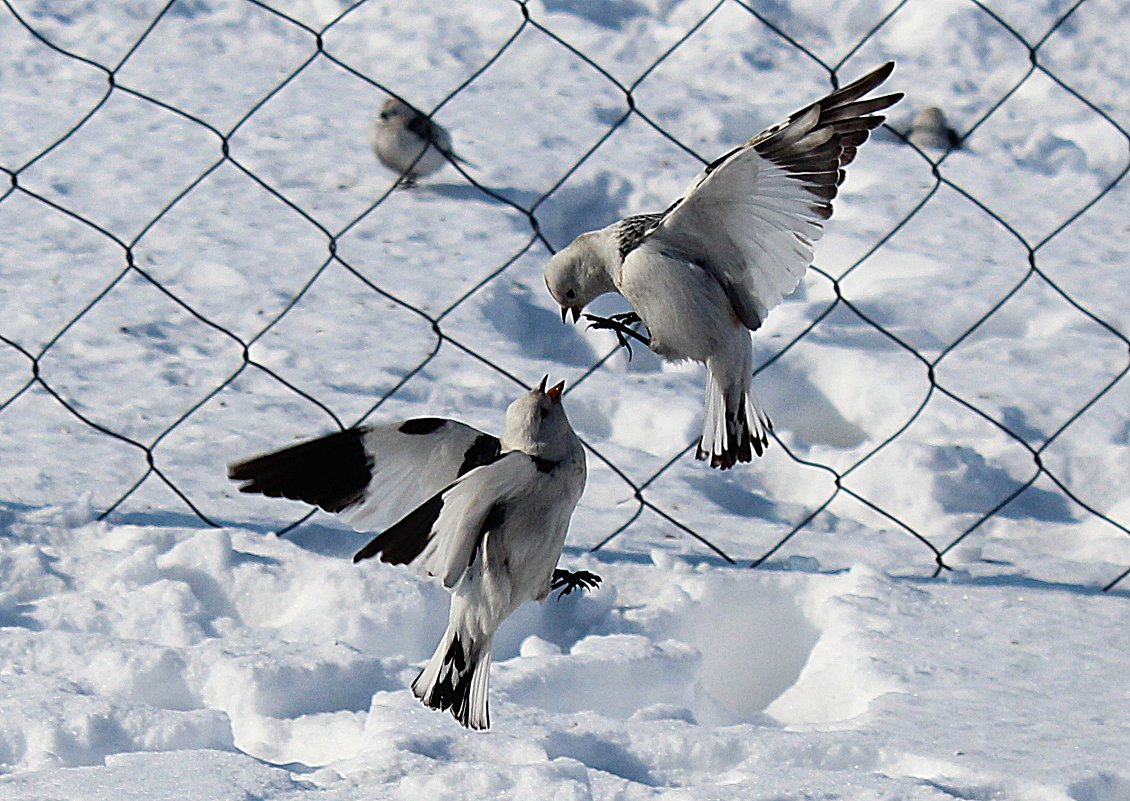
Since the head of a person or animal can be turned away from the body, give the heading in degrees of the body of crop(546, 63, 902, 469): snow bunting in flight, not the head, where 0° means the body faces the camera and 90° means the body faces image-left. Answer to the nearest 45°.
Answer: approximately 90°

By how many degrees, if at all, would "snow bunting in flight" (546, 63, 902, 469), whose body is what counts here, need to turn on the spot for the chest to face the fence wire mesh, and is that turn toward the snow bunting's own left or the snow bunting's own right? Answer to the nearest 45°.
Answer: approximately 45° to the snow bunting's own right

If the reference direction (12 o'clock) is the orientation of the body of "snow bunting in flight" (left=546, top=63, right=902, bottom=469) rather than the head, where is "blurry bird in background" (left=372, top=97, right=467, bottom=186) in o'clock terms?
The blurry bird in background is roughly at 2 o'clock from the snow bunting in flight.

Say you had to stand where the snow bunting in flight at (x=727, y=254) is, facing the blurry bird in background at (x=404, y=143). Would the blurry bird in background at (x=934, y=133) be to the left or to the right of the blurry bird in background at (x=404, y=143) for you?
right

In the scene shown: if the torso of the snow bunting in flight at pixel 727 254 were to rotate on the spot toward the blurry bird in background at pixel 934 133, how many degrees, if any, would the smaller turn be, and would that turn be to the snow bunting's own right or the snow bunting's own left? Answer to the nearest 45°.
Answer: approximately 90° to the snow bunting's own right

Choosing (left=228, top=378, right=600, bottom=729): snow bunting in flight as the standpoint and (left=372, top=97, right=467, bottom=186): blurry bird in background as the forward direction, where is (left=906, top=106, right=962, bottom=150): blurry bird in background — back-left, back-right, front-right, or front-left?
front-right
